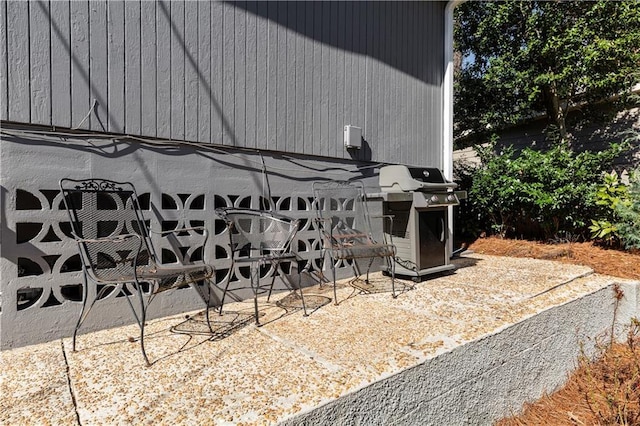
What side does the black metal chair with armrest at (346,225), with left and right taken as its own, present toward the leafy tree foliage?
left

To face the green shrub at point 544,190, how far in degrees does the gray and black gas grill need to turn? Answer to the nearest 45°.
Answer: approximately 90° to its left

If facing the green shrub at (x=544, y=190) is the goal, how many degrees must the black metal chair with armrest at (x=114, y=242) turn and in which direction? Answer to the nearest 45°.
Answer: approximately 45° to its left

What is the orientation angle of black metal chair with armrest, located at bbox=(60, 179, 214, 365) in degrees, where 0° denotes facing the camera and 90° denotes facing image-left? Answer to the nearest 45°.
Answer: approximately 315°

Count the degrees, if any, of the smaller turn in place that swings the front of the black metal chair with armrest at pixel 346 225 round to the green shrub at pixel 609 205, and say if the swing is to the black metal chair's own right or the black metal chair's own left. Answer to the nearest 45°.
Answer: approximately 90° to the black metal chair's own left

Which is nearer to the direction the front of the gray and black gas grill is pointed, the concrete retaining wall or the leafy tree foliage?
the concrete retaining wall

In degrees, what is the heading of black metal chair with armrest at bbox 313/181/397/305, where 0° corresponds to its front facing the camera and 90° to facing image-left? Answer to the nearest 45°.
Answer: approximately 315°

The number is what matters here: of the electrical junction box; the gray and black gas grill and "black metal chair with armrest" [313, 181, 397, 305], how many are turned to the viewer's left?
0

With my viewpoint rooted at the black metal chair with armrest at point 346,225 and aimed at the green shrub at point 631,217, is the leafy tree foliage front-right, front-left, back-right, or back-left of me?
front-left

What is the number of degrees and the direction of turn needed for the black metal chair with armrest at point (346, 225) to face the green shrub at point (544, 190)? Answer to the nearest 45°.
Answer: approximately 90° to its left

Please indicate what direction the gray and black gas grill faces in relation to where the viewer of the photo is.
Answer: facing the viewer and to the right of the viewer
